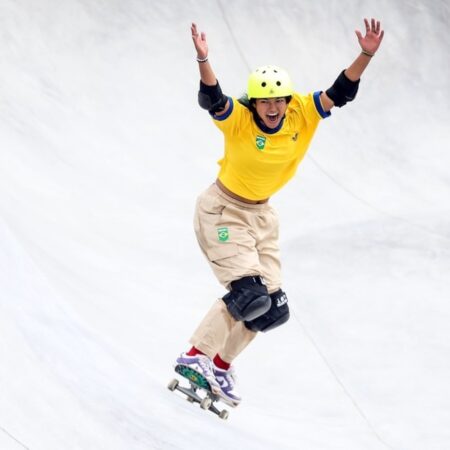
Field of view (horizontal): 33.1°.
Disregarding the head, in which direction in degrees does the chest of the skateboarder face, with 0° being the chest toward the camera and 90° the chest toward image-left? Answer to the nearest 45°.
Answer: approximately 315°
